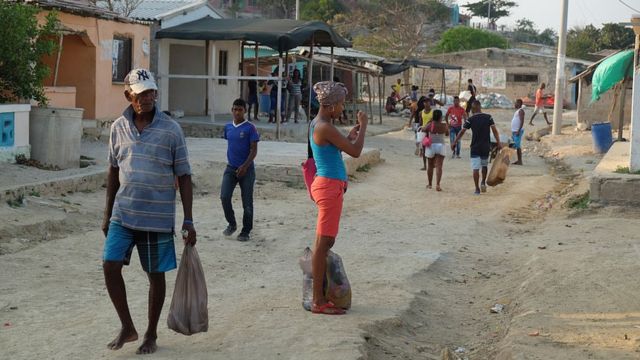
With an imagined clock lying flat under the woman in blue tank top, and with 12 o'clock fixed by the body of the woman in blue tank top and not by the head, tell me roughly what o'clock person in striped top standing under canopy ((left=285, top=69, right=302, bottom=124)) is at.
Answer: The person in striped top standing under canopy is roughly at 9 o'clock from the woman in blue tank top.

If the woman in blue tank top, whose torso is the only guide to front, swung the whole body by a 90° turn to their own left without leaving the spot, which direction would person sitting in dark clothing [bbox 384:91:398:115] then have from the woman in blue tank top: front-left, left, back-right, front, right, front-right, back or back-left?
front

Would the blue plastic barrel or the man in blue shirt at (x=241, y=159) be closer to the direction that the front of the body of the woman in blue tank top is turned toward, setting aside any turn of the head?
the blue plastic barrel

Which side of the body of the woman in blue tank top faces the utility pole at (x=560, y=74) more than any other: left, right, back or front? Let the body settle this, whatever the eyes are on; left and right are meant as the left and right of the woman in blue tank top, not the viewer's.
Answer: left

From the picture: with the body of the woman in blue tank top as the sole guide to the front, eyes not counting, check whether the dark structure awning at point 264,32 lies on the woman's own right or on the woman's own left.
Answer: on the woman's own left

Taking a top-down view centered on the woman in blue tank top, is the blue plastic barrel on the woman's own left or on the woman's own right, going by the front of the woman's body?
on the woman's own left

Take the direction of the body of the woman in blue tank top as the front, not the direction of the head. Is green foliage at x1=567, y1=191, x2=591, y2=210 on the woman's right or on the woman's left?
on the woman's left

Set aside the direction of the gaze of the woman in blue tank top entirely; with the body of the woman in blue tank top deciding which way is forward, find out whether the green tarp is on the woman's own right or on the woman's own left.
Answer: on the woman's own left

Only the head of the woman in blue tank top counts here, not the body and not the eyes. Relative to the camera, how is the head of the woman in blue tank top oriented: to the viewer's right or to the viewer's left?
to the viewer's right

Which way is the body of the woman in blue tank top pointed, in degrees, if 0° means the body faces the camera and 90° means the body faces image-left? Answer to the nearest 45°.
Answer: approximately 270°

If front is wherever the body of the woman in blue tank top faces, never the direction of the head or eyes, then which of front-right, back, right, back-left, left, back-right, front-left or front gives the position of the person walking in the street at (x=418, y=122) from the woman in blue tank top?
left
